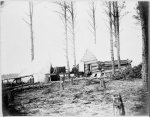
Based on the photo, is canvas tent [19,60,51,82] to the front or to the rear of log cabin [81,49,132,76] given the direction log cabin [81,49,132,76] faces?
to the front
